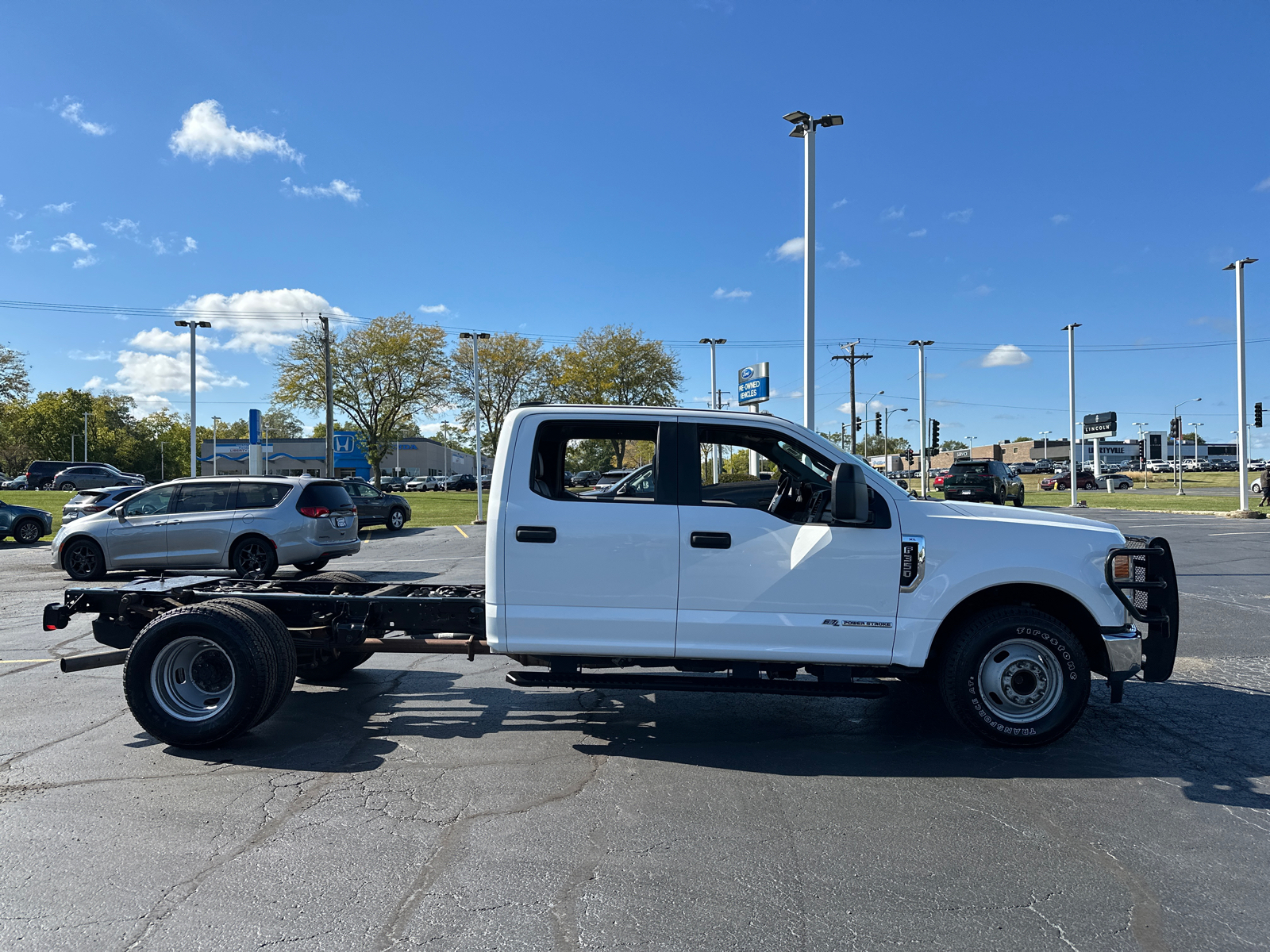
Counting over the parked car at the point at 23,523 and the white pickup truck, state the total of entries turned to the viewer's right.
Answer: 2

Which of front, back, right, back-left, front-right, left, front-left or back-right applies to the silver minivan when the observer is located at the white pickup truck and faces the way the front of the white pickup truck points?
back-left

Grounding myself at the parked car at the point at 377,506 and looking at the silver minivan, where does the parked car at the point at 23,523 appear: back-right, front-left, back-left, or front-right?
front-right

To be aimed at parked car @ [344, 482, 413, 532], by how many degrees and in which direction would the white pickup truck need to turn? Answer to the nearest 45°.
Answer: approximately 90° to its left

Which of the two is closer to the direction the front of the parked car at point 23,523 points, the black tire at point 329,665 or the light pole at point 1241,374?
the light pole

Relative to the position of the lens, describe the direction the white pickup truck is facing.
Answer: facing to the right of the viewer

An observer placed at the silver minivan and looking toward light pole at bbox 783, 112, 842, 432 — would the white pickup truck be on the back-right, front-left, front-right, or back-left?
front-right

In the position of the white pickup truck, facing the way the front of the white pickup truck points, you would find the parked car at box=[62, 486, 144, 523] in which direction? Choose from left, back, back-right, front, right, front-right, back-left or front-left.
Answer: back-left

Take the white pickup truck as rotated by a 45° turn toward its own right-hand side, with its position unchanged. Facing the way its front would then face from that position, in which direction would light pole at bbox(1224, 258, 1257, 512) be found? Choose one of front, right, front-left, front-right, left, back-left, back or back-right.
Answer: left
